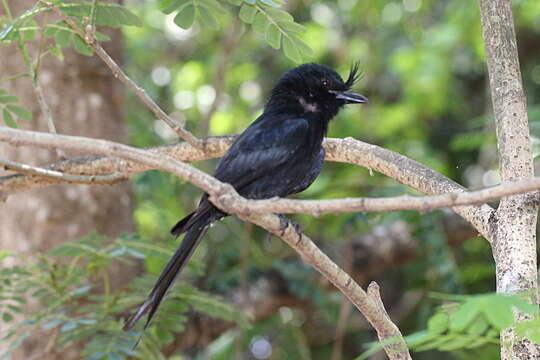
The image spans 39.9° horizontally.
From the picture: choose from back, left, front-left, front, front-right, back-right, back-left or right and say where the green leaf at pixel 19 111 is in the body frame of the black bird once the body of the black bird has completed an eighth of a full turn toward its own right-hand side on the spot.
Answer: back-right

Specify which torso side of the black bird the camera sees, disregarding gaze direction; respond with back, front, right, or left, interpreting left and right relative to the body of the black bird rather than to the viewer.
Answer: right

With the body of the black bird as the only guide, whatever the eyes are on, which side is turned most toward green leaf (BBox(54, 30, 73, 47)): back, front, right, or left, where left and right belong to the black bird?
back

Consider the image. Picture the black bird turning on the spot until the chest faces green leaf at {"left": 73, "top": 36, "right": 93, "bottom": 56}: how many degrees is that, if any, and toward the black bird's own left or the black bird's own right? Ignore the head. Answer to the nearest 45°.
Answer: approximately 180°
